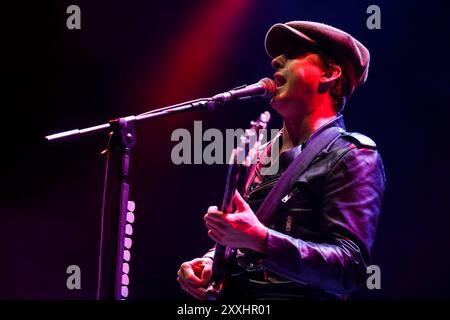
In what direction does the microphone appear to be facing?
to the viewer's right
